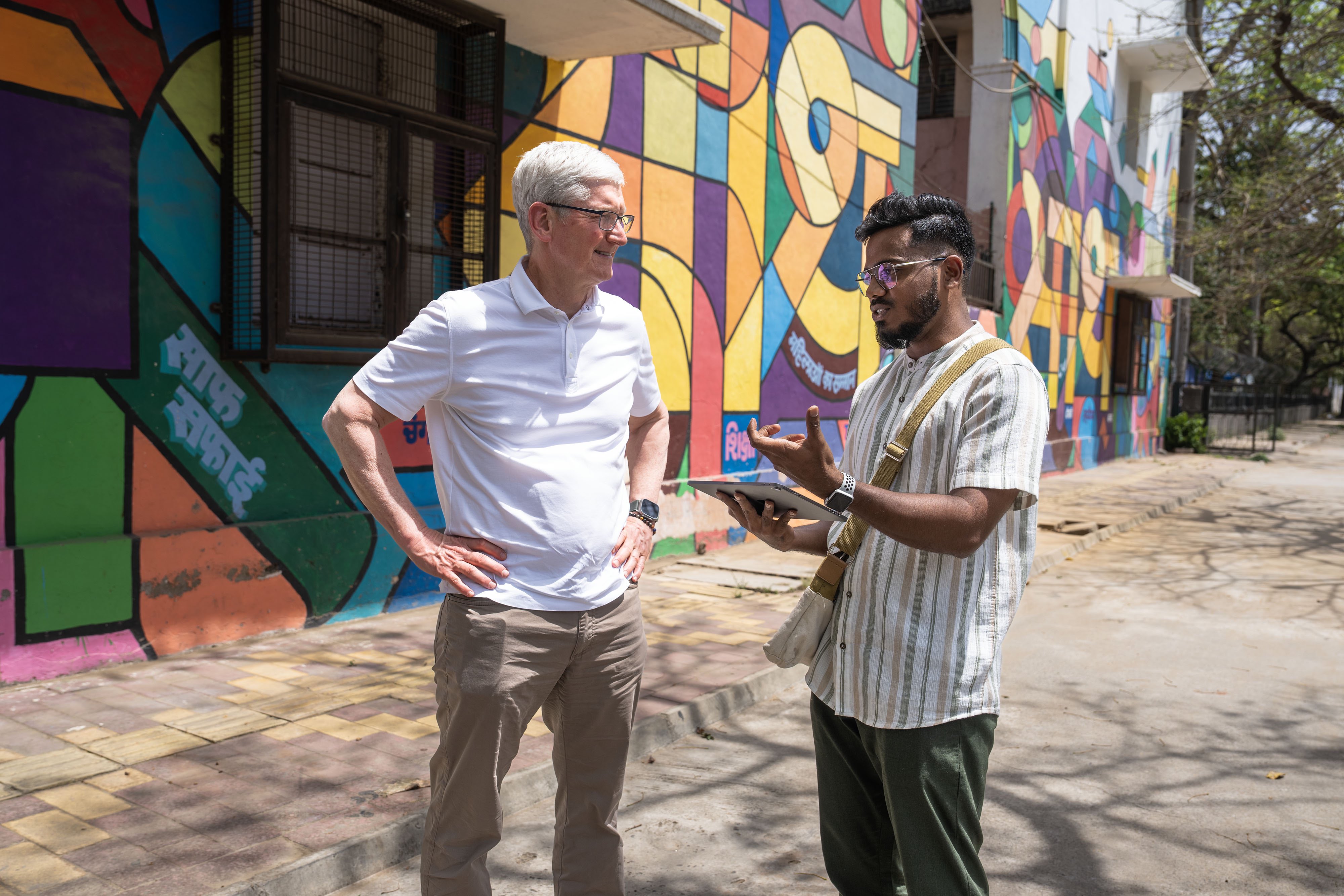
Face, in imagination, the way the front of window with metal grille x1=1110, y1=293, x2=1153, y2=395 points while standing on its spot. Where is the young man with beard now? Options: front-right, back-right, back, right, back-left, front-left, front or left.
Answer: front-right

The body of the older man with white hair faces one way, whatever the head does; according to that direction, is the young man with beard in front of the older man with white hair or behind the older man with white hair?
in front

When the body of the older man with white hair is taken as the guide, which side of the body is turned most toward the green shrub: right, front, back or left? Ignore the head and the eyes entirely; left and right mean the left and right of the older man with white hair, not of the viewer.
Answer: left

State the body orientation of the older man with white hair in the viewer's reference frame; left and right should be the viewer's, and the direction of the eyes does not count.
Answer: facing the viewer and to the right of the viewer

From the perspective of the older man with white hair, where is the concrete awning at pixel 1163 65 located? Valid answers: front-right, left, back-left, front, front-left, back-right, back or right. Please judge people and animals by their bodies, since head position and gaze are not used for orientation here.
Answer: left

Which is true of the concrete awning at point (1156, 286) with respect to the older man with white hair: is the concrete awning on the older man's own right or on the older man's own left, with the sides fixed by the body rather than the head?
on the older man's own left

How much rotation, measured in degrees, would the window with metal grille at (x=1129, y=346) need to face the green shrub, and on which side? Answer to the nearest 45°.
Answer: approximately 135° to its left

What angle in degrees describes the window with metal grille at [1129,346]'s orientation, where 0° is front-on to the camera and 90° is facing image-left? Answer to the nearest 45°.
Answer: approximately 315°

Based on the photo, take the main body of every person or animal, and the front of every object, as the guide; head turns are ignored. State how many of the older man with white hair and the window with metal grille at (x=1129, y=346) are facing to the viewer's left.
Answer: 0

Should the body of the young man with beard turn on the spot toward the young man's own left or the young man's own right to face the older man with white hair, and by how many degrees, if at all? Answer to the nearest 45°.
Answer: approximately 45° to the young man's own right

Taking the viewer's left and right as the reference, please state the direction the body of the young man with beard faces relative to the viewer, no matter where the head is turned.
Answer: facing the viewer and to the left of the viewer

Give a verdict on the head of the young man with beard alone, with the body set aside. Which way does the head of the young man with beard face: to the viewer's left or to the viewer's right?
to the viewer's left

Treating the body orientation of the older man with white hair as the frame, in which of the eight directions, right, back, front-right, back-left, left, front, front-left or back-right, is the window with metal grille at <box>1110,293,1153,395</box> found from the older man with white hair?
left

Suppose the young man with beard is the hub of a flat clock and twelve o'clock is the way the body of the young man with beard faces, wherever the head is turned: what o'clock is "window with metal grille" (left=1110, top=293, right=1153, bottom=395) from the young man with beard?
The window with metal grille is roughly at 5 o'clock from the young man with beard.
